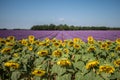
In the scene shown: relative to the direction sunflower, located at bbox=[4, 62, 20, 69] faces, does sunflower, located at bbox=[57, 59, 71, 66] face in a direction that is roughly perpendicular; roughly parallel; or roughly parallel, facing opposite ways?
roughly parallel

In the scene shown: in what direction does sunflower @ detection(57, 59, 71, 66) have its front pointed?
toward the camera

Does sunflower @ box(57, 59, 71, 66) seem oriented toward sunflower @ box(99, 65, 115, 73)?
no

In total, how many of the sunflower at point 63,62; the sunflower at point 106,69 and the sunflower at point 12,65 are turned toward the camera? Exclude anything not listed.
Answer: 3

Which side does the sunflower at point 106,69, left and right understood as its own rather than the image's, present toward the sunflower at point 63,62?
right

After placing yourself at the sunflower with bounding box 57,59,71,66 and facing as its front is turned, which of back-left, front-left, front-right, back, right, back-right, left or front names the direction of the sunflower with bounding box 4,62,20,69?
right

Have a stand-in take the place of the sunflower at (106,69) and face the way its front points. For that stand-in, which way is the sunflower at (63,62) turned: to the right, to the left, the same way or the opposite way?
the same way

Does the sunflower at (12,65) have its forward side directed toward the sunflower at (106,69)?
no

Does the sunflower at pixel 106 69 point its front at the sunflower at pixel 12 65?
no

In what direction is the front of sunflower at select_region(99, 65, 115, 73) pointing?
toward the camera
